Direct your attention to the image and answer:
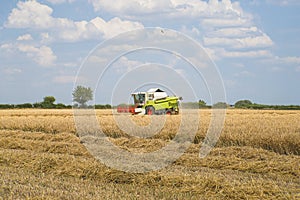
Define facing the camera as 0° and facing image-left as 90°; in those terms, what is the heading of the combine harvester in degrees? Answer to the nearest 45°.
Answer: approximately 45°
